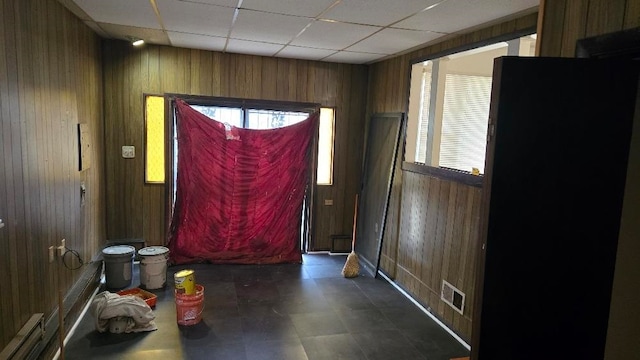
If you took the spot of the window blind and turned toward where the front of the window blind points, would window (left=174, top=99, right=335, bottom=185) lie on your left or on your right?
on your right

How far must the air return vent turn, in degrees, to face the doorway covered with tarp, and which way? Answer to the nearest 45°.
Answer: approximately 45° to its right

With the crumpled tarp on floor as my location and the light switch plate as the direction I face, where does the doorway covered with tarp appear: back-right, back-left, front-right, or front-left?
front-right

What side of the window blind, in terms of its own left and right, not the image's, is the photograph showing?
front

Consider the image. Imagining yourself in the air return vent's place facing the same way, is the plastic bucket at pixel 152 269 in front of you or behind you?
in front

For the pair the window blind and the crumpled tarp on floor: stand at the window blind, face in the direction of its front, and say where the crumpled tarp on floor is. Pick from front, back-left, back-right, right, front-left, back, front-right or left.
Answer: front-right

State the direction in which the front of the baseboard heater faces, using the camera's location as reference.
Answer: facing the viewer and to the right of the viewer

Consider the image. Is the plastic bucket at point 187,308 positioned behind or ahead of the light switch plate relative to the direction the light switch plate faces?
ahead

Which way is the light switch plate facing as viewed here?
toward the camera

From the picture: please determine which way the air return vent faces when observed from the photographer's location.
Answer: facing the viewer and to the left of the viewer

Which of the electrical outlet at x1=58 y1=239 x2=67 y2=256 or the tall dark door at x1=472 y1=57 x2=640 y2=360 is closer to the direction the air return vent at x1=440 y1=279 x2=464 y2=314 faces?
the electrical outlet
